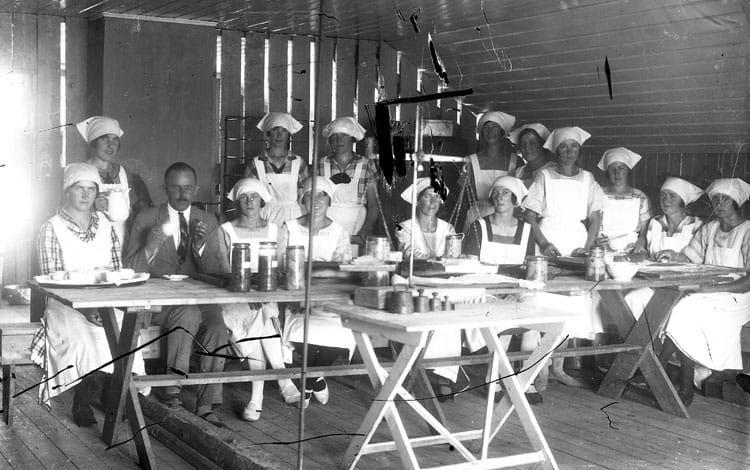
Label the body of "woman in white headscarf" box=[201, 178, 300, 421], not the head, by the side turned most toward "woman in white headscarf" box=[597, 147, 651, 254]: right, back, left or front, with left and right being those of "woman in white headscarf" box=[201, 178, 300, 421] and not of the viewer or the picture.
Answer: left

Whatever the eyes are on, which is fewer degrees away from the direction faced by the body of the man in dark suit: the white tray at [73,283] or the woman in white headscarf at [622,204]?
the white tray

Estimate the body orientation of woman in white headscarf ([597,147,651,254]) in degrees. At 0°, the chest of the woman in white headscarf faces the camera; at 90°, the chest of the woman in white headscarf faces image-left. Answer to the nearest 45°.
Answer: approximately 0°

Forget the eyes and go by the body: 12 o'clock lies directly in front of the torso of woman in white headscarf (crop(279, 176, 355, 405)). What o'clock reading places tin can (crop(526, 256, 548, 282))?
The tin can is roughly at 10 o'clock from the woman in white headscarf.

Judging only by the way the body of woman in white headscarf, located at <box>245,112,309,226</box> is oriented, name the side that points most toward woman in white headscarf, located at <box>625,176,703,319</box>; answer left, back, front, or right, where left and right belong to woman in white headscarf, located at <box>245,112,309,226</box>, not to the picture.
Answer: left

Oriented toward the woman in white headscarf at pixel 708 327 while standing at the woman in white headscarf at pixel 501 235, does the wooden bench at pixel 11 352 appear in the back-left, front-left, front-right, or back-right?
back-right

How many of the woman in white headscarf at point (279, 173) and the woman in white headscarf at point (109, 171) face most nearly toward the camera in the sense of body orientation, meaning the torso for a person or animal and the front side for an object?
2
